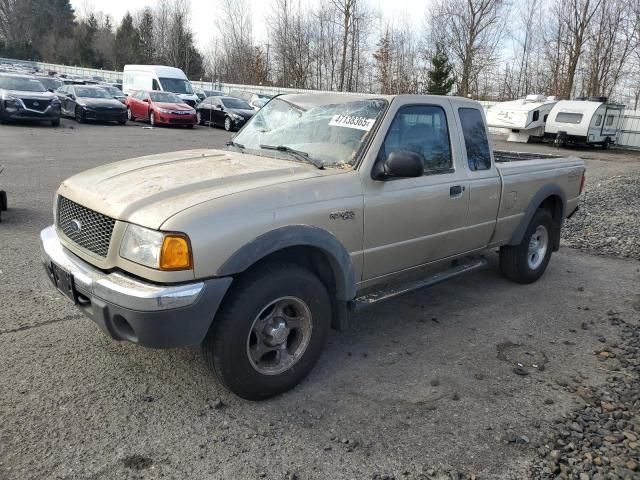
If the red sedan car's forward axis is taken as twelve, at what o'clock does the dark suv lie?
The dark suv is roughly at 3 o'clock from the red sedan car.

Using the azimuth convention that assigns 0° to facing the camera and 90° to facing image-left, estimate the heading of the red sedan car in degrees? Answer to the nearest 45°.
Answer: approximately 315°

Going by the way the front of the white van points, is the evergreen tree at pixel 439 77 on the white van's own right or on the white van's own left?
on the white van's own left

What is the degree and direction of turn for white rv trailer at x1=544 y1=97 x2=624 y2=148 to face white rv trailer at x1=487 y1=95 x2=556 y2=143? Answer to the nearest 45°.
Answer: approximately 45° to its right

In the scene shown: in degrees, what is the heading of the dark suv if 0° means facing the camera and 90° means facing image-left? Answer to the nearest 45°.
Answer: approximately 315°

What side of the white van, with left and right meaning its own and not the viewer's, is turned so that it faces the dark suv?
right

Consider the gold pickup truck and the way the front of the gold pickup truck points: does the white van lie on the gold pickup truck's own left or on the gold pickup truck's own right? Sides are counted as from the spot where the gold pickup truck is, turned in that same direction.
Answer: on the gold pickup truck's own right

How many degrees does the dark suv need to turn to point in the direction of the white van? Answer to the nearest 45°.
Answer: approximately 90° to its left

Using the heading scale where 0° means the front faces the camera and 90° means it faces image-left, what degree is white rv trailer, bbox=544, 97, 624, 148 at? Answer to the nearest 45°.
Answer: approximately 45°

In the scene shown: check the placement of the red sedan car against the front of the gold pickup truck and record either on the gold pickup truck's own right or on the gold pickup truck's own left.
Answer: on the gold pickup truck's own right

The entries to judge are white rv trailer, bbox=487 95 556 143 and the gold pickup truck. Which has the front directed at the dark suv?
the white rv trailer

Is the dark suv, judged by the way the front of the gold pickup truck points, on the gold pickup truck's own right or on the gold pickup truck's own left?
on the gold pickup truck's own right
